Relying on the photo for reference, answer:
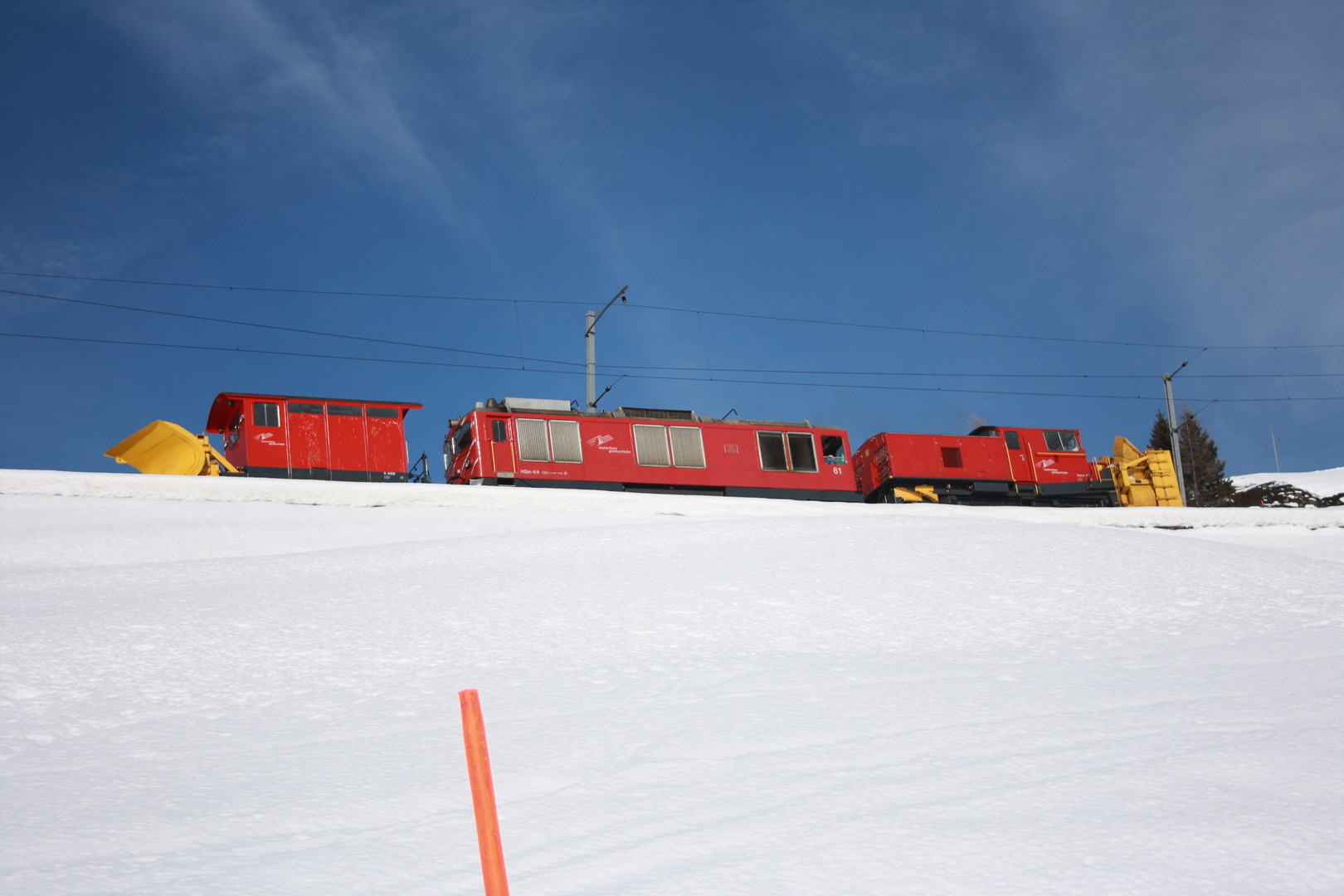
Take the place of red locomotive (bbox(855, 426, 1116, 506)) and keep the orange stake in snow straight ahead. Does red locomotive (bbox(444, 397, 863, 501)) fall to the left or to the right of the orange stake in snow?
right

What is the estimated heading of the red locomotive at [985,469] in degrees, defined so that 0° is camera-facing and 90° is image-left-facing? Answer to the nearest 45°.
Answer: approximately 225°

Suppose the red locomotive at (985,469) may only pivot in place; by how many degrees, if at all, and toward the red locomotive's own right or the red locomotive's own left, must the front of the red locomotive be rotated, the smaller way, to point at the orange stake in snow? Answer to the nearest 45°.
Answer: approximately 135° to the red locomotive's own right

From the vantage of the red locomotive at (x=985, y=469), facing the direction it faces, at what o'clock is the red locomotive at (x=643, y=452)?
the red locomotive at (x=643, y=452) is roughly at 6 o'clock from the red locomotive at (x=985, y=469).
